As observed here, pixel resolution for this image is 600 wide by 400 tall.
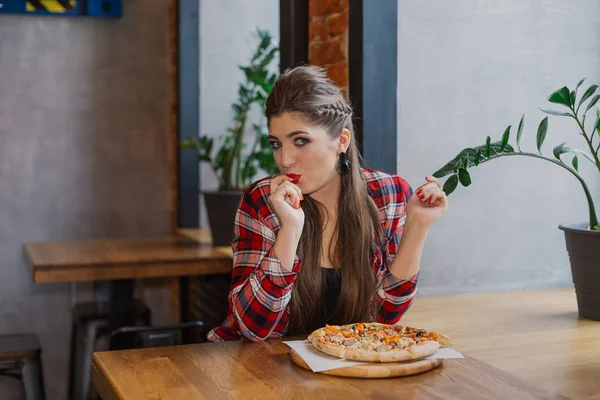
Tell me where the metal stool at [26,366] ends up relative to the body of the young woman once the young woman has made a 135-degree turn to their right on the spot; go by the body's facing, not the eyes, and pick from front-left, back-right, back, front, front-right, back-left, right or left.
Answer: front

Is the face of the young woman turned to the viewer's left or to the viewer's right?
to the viewer's left

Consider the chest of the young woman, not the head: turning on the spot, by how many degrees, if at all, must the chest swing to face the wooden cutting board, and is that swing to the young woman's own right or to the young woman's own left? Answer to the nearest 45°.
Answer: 0° — they already face it

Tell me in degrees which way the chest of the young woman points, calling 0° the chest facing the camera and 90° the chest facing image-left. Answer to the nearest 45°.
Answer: approximately 0°

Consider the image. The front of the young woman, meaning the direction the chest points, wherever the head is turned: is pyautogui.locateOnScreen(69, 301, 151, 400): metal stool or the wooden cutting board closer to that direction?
the wooden cutting board

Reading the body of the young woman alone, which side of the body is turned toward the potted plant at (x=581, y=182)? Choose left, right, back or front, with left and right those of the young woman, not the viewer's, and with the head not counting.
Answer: left

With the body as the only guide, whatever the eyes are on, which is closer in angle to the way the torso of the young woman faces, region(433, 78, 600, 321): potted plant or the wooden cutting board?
the wooden cutting board
